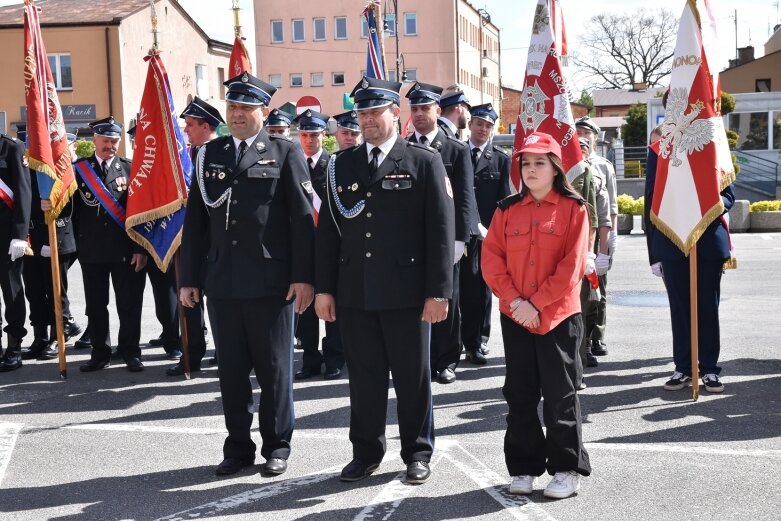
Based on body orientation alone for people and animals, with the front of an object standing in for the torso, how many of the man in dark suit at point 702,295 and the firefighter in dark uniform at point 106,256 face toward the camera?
2

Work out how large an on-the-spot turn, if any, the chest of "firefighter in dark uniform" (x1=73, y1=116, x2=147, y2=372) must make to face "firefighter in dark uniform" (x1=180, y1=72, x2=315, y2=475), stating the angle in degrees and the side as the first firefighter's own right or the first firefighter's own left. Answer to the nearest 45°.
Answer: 0° — they already face them

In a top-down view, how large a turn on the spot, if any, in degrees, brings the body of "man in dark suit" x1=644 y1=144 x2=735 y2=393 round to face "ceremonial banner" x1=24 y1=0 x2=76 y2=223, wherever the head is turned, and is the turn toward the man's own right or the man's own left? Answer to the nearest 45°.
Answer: approximately 90° to the man's own right

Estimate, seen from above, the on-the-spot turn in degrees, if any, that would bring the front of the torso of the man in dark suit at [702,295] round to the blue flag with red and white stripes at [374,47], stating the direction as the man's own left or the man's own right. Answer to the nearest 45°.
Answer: approximately 135° to the man's own right

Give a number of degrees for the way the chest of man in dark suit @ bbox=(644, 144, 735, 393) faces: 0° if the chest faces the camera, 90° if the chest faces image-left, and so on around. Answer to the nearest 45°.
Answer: approximately 0°

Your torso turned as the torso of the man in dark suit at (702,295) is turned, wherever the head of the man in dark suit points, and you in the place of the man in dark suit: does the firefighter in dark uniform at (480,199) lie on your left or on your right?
on your right

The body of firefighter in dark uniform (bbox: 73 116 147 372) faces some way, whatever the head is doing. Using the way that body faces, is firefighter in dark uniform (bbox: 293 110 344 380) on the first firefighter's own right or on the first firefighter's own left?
on the first firefighter's own left

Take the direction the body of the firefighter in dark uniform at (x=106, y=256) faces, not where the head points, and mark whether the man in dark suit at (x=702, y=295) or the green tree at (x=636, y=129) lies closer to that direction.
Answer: the man in dark suit

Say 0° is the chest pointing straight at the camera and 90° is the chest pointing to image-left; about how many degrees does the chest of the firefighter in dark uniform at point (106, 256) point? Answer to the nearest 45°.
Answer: approximately 0°
